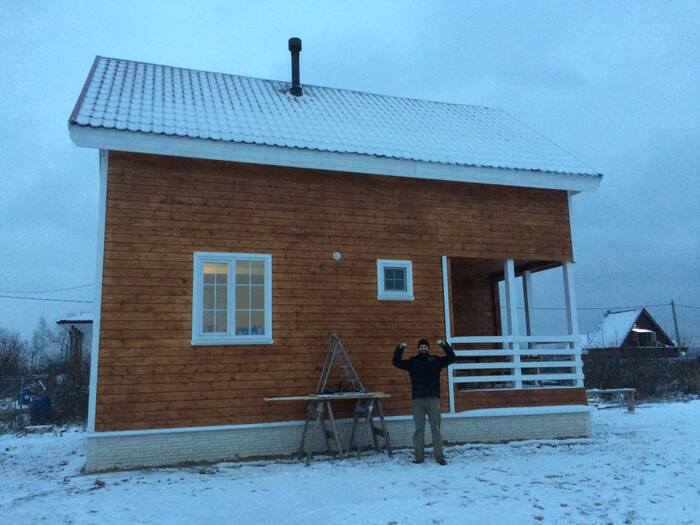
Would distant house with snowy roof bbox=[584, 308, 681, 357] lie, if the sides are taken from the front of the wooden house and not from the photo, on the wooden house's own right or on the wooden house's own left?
on the wooden house's own left

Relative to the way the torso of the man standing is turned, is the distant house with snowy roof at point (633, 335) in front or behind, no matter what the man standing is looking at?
behind

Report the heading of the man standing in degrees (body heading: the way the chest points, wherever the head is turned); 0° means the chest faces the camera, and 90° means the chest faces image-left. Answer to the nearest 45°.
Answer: approximately 0°
